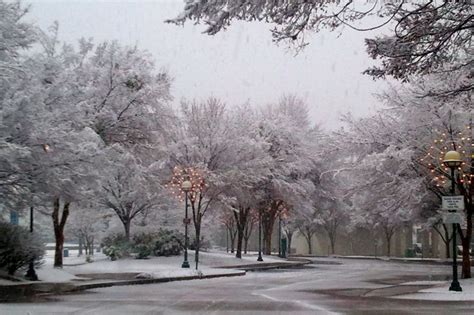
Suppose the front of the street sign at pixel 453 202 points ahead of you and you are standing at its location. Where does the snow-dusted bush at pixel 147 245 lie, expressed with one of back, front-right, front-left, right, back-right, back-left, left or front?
back-right

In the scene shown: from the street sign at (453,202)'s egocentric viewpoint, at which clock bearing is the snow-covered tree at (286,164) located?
The snow-covered tree is roughly at 5 o'clock from the street sign.

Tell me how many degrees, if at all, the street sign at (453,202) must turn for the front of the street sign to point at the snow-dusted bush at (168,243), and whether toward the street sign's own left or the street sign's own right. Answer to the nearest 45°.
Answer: approximately 135° to the street sign's own right

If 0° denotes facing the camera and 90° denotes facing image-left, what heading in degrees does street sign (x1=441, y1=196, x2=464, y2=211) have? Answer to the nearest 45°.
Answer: approximately 0°

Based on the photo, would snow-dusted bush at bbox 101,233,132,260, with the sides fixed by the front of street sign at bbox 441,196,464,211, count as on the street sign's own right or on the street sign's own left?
on the street sign's own right

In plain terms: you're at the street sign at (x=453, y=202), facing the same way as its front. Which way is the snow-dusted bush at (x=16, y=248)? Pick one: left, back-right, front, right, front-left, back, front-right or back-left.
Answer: right
